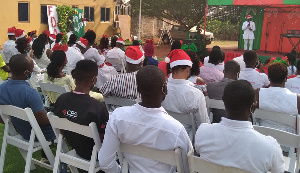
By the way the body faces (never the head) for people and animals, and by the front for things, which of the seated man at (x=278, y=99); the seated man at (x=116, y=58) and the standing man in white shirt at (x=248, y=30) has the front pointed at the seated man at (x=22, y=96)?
the standing man in white shirt

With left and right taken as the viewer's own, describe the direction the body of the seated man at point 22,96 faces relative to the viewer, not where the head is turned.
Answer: facing away from the viewer and to the right of the viewer

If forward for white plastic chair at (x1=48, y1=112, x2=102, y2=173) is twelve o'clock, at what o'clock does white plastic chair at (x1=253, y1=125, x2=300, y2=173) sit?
white plastic chair at (x1=253, y1=125, x2=300, y2=173) is roughly at 2 o'clock from white plastic chair at (x1=48, y1=112, x2=102, y2=173).

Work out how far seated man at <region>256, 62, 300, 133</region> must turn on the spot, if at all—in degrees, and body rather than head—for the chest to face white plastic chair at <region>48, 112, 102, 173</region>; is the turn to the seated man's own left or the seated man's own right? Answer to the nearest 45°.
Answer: approximately 135° to the seated man's own left

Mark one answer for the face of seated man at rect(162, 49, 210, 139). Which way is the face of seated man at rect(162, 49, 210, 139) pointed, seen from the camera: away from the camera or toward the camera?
away from the camera

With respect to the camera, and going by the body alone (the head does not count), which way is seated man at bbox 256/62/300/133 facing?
away from the camera

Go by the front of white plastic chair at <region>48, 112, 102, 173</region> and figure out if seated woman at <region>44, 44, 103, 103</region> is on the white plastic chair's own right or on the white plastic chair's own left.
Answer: on the white plastic chair's own left

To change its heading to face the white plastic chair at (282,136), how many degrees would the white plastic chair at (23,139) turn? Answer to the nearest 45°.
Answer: approximately 90° to its right

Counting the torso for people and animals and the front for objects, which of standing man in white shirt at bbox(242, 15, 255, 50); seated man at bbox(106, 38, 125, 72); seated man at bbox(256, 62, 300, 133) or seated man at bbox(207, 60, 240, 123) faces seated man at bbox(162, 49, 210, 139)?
the standing man in white shirt

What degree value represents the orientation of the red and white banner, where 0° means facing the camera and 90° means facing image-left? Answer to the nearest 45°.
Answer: approximately 0°

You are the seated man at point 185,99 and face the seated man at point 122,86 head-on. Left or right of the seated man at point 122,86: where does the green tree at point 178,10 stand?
right

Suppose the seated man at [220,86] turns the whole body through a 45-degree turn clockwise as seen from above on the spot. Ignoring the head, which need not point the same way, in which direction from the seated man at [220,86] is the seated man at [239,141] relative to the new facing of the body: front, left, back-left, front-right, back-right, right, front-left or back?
right

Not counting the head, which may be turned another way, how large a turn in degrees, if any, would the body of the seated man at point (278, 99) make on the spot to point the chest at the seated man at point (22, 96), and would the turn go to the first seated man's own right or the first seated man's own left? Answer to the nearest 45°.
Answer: approximately 90° to the first seated man's own left

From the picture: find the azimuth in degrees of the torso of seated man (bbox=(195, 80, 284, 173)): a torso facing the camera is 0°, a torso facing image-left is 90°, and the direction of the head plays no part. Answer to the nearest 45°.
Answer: approximately 180°

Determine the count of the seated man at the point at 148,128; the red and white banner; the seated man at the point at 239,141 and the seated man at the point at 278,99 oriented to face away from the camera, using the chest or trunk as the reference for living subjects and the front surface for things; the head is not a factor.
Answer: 3

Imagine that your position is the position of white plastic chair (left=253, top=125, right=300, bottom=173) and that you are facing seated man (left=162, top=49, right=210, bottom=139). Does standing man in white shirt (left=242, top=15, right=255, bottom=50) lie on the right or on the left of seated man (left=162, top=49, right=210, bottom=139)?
right
